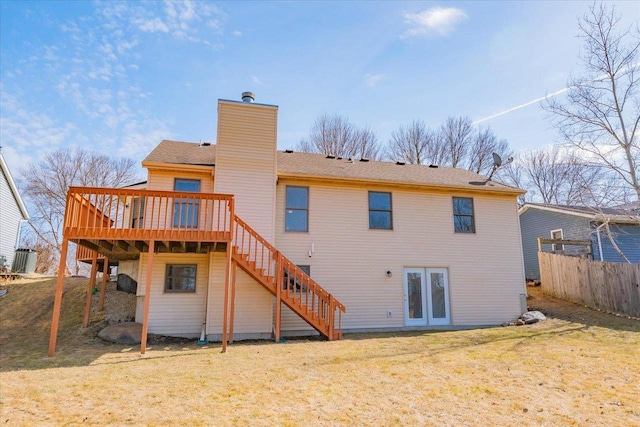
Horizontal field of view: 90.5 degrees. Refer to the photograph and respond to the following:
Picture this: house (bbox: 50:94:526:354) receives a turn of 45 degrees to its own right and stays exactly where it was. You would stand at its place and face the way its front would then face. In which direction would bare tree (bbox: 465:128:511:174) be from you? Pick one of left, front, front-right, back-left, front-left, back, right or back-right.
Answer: front

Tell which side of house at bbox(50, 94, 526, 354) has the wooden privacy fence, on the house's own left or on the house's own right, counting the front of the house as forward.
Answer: on the house's own right

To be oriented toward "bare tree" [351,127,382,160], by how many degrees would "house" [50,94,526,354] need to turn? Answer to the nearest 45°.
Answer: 0° — it already faces it

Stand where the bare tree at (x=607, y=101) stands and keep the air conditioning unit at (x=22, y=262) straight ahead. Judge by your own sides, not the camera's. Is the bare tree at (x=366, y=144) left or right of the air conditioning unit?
right

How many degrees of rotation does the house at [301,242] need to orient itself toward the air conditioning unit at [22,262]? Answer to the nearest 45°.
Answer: approximately 45° to its left

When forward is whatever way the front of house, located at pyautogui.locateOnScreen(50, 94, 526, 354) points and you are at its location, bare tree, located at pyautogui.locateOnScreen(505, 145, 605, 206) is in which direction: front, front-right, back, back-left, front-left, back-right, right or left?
front-right

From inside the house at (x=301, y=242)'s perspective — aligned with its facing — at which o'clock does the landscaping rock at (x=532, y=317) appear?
The landscaping rock is roughly at 3 o'clock from the house.

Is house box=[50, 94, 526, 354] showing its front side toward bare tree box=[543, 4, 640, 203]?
no

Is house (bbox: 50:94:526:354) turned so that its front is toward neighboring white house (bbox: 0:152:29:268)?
no

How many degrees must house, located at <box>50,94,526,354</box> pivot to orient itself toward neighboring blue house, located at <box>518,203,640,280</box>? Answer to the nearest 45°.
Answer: approximately 90° to its right

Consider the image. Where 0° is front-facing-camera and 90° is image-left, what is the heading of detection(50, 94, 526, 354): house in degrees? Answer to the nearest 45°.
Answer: approximately 180°

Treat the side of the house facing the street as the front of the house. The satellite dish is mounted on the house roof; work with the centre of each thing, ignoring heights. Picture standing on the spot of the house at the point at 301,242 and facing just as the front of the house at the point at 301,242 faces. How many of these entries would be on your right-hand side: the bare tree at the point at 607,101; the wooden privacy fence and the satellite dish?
3

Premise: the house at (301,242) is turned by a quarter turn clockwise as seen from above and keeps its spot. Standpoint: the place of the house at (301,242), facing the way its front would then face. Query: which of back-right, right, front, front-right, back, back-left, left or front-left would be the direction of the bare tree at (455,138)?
front-left
